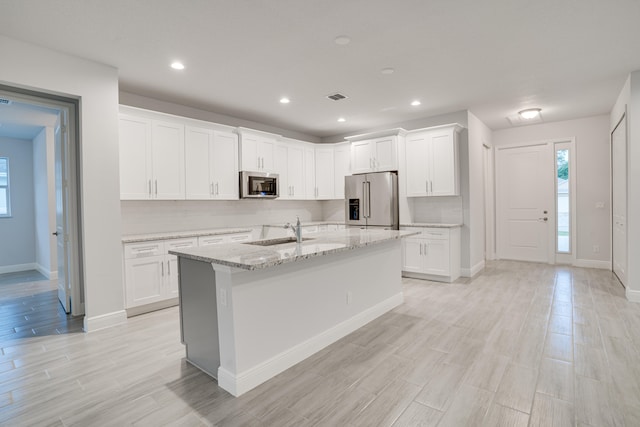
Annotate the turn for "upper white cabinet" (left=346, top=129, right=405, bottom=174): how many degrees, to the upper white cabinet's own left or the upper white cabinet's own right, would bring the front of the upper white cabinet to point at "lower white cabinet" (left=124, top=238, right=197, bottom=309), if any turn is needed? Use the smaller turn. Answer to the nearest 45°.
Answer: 0° — it already faces it

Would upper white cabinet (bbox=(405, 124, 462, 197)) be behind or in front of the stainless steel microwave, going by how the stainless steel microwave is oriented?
in front

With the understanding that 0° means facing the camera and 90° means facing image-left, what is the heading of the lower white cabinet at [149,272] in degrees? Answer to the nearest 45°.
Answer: approximately 315°

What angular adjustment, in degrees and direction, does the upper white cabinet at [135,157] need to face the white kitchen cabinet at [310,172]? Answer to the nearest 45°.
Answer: approximately 45° to its left

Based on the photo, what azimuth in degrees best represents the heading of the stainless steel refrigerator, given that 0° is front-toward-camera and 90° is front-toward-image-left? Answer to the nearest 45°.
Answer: approximately 45°

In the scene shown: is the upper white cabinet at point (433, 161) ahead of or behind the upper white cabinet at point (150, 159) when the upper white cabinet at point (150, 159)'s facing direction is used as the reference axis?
ahead

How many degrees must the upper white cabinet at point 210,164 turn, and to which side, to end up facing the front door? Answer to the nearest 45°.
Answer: approximately 45° to its left

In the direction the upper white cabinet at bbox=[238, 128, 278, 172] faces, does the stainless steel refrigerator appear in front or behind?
in front

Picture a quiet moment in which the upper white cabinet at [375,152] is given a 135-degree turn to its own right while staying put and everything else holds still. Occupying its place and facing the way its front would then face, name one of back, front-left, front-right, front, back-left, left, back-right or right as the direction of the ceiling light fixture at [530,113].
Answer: right

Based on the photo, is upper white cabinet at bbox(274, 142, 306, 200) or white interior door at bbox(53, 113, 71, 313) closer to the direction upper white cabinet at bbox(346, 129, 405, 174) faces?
the white interior door
